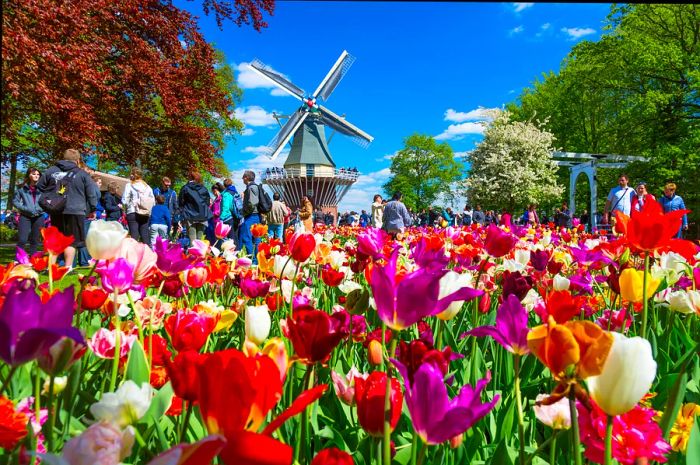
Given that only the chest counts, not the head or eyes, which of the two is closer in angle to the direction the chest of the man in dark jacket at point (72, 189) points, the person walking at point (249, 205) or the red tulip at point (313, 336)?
the person walking

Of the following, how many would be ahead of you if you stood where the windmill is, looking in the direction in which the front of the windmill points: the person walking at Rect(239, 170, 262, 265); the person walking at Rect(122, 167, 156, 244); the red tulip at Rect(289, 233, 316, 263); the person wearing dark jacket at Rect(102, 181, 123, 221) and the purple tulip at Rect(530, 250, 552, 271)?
5

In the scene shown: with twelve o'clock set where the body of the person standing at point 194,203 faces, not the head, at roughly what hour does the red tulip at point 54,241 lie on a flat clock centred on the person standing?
The red tulip is roughly at 6 o'clock from the person standing.

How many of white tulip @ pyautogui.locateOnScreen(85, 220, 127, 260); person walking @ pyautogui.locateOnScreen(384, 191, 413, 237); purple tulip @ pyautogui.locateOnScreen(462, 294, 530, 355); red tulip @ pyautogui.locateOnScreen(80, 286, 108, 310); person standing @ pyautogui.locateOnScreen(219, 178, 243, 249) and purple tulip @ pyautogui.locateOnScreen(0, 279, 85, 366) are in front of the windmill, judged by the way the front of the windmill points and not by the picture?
6

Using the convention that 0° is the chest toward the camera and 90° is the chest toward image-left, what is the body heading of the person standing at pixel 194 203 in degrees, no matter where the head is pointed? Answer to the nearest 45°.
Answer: approximately 180°

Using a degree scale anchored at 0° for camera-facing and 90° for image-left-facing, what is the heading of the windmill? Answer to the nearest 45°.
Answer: approximately 0°

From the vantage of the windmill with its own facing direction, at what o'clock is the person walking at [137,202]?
The person walking is roughly at 12 o'clock from the windmill.

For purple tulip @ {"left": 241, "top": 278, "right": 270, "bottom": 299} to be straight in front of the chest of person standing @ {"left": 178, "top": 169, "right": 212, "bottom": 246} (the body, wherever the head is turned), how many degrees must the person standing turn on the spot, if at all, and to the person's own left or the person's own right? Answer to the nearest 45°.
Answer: approximately 180°

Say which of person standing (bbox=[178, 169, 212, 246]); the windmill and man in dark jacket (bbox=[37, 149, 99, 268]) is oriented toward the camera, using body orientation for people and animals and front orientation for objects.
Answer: the windmill

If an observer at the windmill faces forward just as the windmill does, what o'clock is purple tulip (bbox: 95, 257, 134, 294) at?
The purple tulip is roughly at 12 o'clock from the windmill.

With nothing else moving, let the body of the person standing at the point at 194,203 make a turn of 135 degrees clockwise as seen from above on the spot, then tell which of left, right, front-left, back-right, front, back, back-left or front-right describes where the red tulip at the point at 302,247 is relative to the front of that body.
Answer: front-right

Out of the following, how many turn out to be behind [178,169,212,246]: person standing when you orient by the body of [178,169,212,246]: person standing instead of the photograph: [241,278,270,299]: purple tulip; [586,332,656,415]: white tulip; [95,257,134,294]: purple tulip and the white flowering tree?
3

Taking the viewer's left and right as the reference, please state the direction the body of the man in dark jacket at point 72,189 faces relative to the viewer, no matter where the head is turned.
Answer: facing away from the viewer and to the right of the viewer

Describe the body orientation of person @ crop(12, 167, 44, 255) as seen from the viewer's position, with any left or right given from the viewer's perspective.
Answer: facing the viewer and to the right of the viewer
